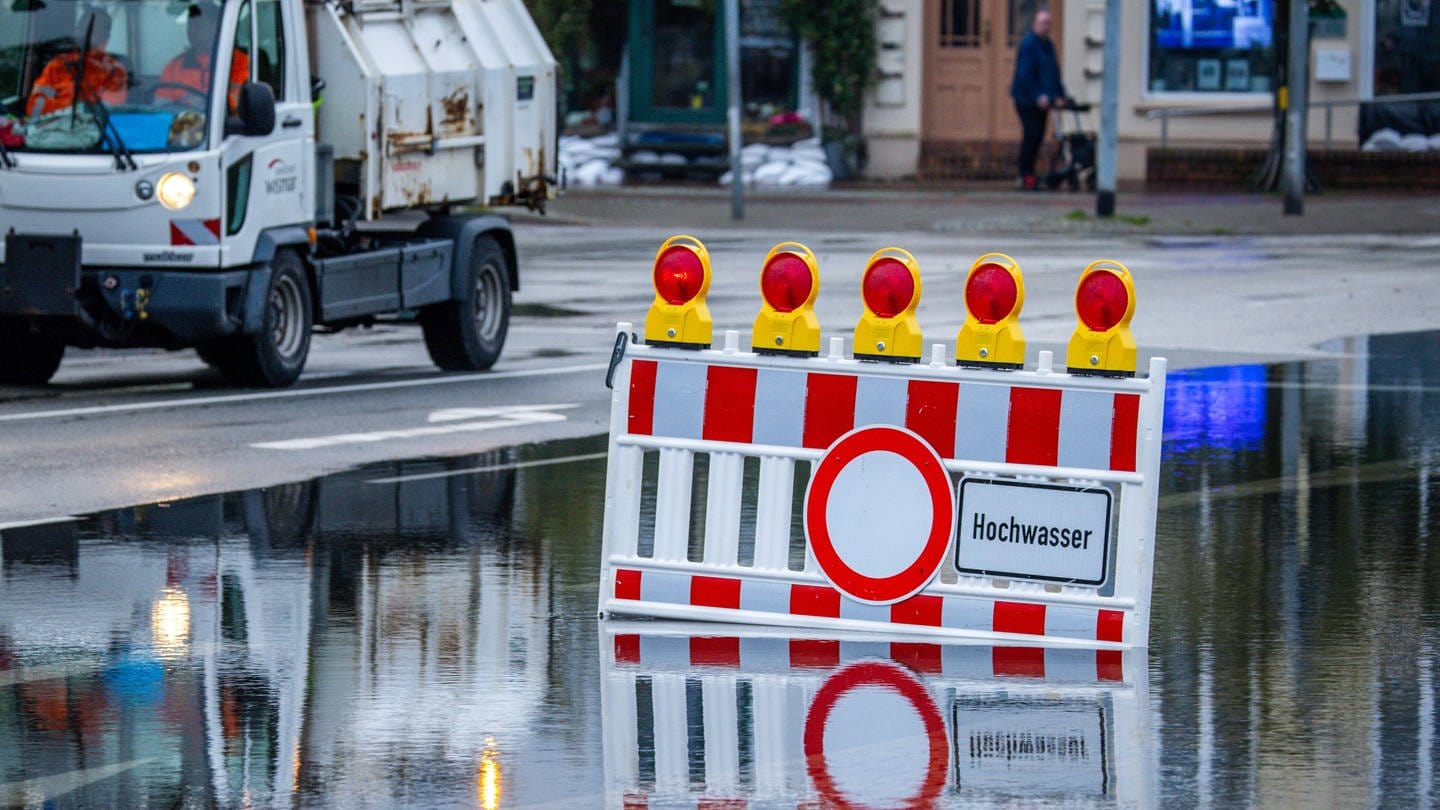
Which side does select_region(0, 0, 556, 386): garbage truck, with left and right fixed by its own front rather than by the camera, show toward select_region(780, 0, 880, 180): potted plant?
back

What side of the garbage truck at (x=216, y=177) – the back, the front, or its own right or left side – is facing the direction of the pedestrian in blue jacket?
back

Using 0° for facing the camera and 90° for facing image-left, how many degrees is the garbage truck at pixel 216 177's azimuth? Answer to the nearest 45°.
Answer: approximately 45°

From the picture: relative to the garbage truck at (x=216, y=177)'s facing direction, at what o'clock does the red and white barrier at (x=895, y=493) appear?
The red and white barrier is roughly at 10 o'clock from the garbage truck.

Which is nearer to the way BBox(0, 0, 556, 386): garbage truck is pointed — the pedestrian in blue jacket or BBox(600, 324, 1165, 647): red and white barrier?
the red and white barrier

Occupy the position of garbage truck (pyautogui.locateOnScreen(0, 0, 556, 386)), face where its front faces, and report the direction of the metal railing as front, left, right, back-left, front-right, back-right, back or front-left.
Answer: back

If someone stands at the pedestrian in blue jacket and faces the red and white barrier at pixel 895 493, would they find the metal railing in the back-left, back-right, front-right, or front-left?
back-left
